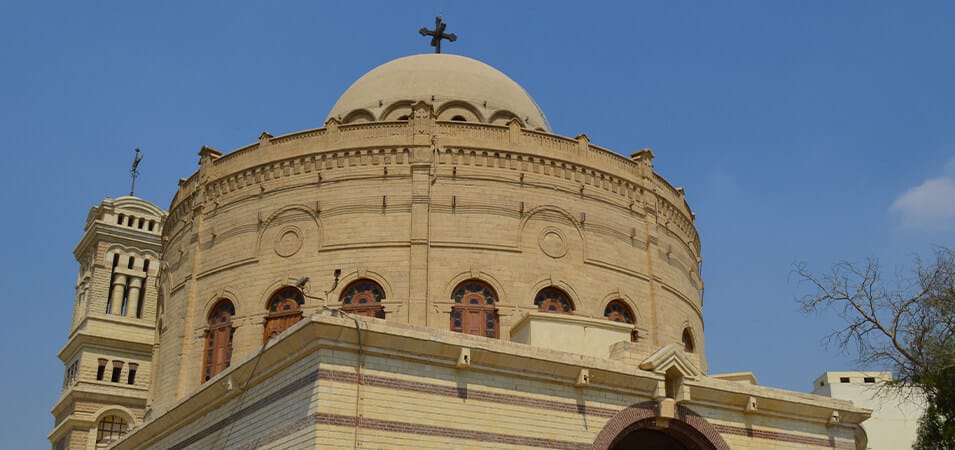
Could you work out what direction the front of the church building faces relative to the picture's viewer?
facing the viewer and to the right of the viewer
